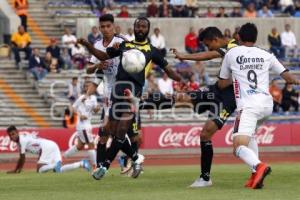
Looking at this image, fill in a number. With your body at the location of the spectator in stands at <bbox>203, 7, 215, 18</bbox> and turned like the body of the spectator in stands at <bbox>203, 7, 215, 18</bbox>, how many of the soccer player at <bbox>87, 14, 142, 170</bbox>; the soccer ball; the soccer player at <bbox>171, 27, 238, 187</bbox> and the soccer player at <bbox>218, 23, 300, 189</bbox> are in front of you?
4

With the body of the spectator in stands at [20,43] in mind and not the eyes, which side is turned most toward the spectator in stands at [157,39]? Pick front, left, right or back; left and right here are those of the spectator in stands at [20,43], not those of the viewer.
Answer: left

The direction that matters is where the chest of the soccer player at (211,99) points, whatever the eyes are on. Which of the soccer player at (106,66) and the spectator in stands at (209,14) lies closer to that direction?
the soccer player

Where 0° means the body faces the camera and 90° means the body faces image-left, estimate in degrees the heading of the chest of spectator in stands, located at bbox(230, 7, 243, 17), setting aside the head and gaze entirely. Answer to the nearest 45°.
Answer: approximately 0°

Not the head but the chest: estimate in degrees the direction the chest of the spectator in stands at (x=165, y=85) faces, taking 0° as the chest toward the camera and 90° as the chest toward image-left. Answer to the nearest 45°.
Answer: approximately 0°

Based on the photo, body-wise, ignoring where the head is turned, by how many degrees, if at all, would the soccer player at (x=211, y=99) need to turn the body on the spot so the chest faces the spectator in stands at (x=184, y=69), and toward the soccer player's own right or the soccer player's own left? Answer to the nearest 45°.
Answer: approximately 90° to the soccer player's own right

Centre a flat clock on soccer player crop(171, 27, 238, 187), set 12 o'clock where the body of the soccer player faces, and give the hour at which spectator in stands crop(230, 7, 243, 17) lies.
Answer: The spectator in stands is roughly at 3 o'clock from the soccer player.
